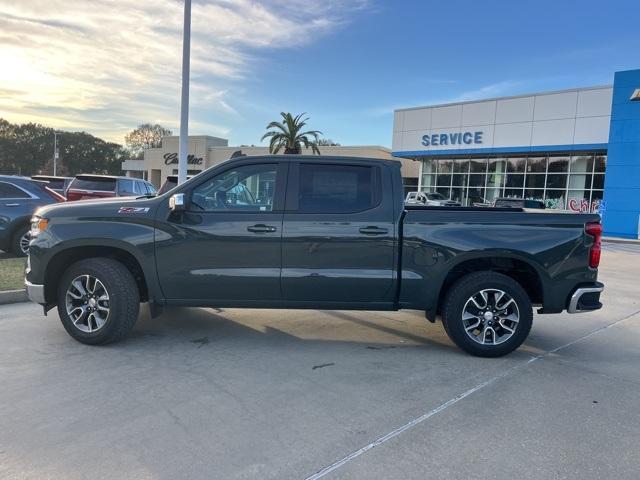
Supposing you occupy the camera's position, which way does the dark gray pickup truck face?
facing to the left of the viewer

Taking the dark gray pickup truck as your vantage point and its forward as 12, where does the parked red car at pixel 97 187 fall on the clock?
The parked red car is roughly at 2 o'clock from the dark gray pickup truck.

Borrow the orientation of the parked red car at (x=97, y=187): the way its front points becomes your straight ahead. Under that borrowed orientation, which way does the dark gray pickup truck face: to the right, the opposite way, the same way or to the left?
to the left

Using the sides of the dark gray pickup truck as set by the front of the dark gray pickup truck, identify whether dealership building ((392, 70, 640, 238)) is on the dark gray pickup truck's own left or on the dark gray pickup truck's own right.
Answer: on the dark gray pickup truck's own right

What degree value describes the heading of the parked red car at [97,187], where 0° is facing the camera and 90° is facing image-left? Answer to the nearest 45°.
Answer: approximately 225°

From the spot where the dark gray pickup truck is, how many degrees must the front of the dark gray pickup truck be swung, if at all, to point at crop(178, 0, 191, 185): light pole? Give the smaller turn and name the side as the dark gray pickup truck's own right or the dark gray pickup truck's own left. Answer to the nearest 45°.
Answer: approximately 45° to the dark gray pickup truck's own right

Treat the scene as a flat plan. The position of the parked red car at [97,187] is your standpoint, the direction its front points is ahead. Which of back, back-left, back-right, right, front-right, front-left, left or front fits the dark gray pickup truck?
back-right

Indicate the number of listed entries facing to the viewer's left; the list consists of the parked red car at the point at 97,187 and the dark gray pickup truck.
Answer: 1
